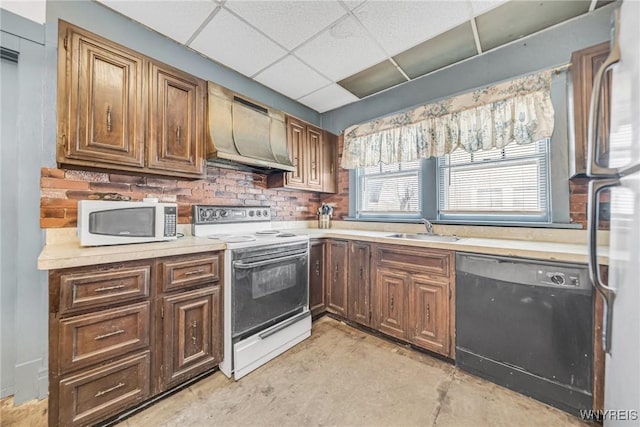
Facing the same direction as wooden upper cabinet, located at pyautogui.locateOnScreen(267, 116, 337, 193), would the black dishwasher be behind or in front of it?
in front

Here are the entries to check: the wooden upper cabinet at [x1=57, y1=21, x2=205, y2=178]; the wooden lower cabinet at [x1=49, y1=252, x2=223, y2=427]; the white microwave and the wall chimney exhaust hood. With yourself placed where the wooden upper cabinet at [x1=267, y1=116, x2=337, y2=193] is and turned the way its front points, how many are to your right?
4

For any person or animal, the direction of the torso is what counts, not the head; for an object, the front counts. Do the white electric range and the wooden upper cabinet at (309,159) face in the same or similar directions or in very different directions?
same or similar directions

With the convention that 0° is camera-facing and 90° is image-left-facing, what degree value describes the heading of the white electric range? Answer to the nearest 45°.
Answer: approximately 315°

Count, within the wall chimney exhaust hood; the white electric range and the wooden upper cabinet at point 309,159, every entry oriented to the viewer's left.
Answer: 0

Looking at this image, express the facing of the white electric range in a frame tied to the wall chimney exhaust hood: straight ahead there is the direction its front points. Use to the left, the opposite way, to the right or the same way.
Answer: the same way

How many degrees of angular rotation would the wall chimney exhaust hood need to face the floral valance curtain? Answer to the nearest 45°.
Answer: approximately 45° to its left

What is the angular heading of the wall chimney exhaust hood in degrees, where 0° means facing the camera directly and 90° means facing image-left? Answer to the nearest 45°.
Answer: approximately 315°

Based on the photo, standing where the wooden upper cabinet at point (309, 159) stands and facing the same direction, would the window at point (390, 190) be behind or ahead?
ahead

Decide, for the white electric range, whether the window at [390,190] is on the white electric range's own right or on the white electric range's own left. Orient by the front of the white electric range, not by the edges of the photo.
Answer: on the white electric range's own left

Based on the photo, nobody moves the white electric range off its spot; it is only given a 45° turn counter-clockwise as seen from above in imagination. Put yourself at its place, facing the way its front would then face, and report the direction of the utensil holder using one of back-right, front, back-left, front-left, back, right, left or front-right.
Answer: front-left

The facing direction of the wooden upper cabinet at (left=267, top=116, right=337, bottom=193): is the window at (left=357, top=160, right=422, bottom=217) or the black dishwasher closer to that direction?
the black dishwasher

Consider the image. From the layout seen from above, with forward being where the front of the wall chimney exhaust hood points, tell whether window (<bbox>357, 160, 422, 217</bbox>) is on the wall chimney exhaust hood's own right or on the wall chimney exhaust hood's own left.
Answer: on the wall chimney exhaust hood's own left

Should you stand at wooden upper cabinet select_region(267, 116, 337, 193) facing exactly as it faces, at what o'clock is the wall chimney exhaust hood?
The wall chimney exhaust hood is roughly at 3 o'clock from the wooden upper cabinet.

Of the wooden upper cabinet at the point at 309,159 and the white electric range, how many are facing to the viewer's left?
0
